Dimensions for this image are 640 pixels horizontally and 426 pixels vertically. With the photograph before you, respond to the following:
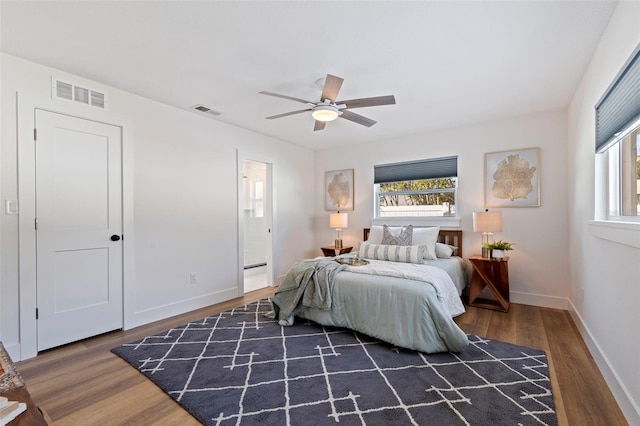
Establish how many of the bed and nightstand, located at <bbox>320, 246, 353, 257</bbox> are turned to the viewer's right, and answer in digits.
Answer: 0

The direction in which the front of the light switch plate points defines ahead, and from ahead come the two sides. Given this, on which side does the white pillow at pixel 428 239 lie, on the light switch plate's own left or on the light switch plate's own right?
on the light switch plate's own left

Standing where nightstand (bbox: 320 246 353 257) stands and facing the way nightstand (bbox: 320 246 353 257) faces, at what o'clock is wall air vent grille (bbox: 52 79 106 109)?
The wall air vent grille is roughly at 12 o'clock from the nightstand.

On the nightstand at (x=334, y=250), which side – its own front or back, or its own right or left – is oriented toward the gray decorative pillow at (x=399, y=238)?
left

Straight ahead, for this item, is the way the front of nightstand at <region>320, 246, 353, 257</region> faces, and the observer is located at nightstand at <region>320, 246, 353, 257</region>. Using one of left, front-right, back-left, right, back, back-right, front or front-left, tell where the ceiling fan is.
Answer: front-left

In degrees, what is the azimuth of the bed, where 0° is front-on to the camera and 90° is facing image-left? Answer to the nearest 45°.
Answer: approximately 45°

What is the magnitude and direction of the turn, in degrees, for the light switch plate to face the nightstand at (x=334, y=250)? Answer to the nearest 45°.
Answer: approximately 90° to its left

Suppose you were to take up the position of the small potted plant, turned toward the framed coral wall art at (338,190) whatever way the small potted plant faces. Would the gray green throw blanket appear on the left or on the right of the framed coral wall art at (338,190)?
left
